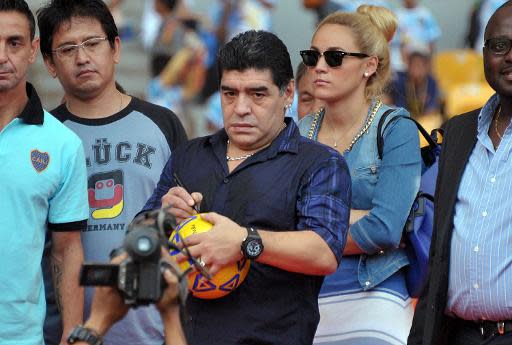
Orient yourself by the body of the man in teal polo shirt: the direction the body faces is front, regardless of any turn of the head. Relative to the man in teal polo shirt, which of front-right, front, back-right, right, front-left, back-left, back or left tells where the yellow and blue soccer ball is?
front-left

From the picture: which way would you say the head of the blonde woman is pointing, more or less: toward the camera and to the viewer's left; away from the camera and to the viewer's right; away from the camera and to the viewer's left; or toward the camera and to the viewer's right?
toward the camera and to the viewer's left

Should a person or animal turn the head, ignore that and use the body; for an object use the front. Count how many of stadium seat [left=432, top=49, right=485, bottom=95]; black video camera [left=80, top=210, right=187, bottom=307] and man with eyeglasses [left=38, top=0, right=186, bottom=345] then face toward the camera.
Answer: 2

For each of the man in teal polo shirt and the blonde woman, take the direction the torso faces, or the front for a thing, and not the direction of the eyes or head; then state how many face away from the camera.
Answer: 0

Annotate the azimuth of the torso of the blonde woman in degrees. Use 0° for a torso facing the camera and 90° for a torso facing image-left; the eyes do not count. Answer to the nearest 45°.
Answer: approximately 45°

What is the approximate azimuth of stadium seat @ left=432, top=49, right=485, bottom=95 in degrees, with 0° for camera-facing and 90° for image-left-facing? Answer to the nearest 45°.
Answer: approximately 0°

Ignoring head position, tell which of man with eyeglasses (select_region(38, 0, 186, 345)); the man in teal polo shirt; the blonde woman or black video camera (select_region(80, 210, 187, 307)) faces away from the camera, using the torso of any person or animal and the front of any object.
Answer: the black video camera

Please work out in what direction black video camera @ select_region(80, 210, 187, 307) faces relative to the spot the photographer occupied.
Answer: facing away from the viewer

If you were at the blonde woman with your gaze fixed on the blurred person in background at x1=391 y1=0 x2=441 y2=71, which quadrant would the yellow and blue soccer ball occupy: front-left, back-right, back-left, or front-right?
back-left
